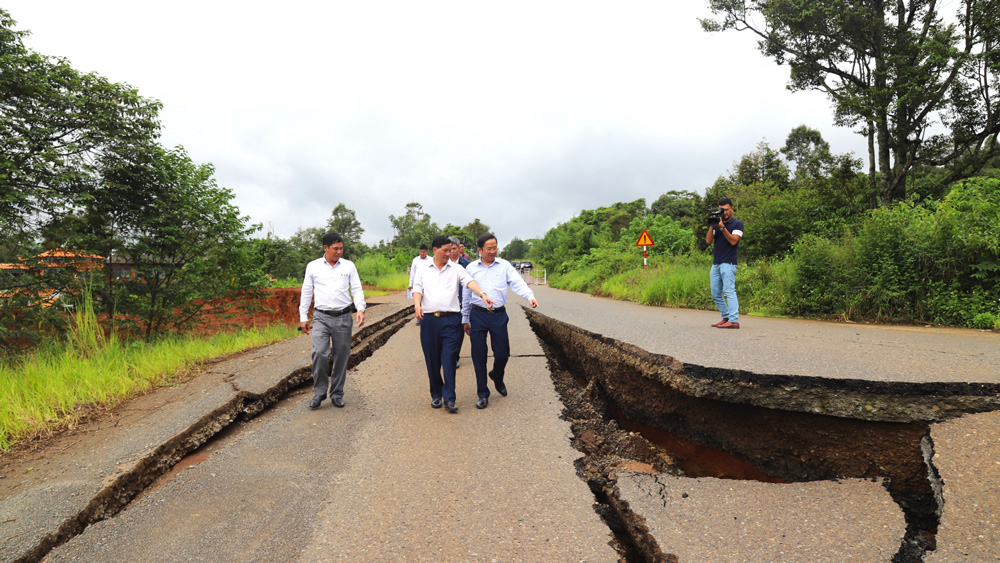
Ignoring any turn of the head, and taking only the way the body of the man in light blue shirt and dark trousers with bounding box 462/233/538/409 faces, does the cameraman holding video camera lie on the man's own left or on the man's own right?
on the man's own left

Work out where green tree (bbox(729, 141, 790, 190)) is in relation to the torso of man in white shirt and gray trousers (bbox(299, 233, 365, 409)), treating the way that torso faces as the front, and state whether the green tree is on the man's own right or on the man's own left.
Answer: on the man's own left

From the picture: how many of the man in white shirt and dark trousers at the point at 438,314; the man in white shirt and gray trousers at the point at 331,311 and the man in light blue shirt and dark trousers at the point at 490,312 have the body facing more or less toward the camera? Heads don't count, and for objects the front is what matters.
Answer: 3

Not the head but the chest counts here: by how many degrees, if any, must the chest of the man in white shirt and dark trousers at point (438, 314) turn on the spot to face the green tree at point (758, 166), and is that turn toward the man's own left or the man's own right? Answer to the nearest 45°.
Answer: approximately 135° to the man's own left

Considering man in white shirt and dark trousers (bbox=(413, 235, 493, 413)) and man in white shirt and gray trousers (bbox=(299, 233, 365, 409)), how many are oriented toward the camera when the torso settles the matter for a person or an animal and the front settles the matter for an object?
2

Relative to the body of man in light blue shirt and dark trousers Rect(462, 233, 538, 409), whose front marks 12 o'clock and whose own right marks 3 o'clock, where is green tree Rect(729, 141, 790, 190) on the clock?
The green tree is roughly at 7 o'clock from the man in light blue shirt and dark trousers.

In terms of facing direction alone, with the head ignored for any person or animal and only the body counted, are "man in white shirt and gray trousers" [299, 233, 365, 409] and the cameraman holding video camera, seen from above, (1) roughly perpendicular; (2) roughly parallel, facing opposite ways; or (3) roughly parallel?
roughly perpendicular

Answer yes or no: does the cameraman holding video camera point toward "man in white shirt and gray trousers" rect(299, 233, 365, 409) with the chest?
yes

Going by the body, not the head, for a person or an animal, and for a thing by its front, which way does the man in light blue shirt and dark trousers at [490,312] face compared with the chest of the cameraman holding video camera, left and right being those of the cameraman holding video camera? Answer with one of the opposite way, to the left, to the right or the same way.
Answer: to the left

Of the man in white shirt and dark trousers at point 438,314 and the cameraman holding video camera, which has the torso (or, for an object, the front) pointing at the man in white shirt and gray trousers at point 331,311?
the cameraman holding video camera

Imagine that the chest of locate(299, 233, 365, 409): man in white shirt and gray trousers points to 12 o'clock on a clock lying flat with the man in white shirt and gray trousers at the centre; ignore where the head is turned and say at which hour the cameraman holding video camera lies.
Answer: The cameraman holding video camera is roughly at 9 o'clock from the man in white shirt and gray trousers.

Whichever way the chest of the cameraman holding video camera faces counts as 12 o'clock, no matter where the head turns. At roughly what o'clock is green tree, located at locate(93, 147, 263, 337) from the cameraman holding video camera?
The green tree is roughly at 1 o'clock from the cameraman holding video camera.
